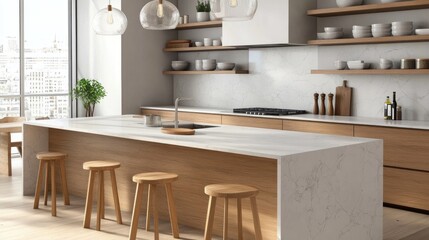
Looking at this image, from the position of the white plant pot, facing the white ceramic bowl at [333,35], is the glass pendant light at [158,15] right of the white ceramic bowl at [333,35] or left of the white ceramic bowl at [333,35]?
right

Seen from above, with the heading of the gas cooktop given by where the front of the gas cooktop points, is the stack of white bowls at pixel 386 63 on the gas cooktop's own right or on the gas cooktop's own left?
on the gas cooktop's own left

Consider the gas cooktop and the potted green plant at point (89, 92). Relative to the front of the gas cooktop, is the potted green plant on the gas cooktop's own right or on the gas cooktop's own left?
on the gas cooktop's own right

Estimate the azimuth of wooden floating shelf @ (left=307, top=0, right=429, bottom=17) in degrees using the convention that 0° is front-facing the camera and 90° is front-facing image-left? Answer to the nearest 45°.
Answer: approximately 45°

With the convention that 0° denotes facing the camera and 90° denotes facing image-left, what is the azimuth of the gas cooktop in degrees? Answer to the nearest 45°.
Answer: approximately 45°

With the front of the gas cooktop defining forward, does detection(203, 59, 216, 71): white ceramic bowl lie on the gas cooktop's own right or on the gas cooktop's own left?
on the gas cooktop's own right
